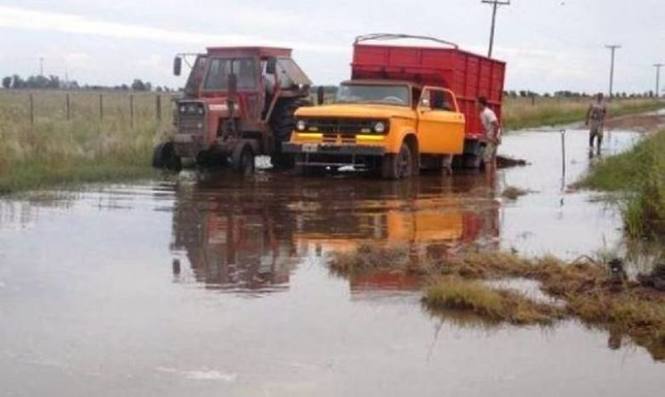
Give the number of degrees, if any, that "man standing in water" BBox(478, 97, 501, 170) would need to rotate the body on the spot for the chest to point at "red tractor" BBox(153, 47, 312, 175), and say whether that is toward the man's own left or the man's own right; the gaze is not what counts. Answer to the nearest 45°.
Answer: approximately 45° to the man's own left

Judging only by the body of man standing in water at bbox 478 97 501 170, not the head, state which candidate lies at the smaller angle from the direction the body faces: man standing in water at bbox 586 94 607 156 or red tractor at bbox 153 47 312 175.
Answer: the red tractor

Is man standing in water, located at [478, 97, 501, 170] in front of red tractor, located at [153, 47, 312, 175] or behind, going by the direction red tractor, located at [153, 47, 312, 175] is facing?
behind

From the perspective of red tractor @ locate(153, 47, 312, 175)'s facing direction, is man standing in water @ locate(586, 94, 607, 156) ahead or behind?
behind

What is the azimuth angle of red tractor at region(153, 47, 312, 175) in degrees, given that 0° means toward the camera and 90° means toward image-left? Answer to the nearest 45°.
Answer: approximately 45°

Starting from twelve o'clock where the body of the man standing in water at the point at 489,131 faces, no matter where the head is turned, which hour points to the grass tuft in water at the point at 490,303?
The grass tuft in water is roughly at 9 o'clock from the man standing in water.

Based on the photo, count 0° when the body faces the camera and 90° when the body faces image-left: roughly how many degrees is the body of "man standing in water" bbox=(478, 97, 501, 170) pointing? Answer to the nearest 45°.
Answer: approximately 90°
